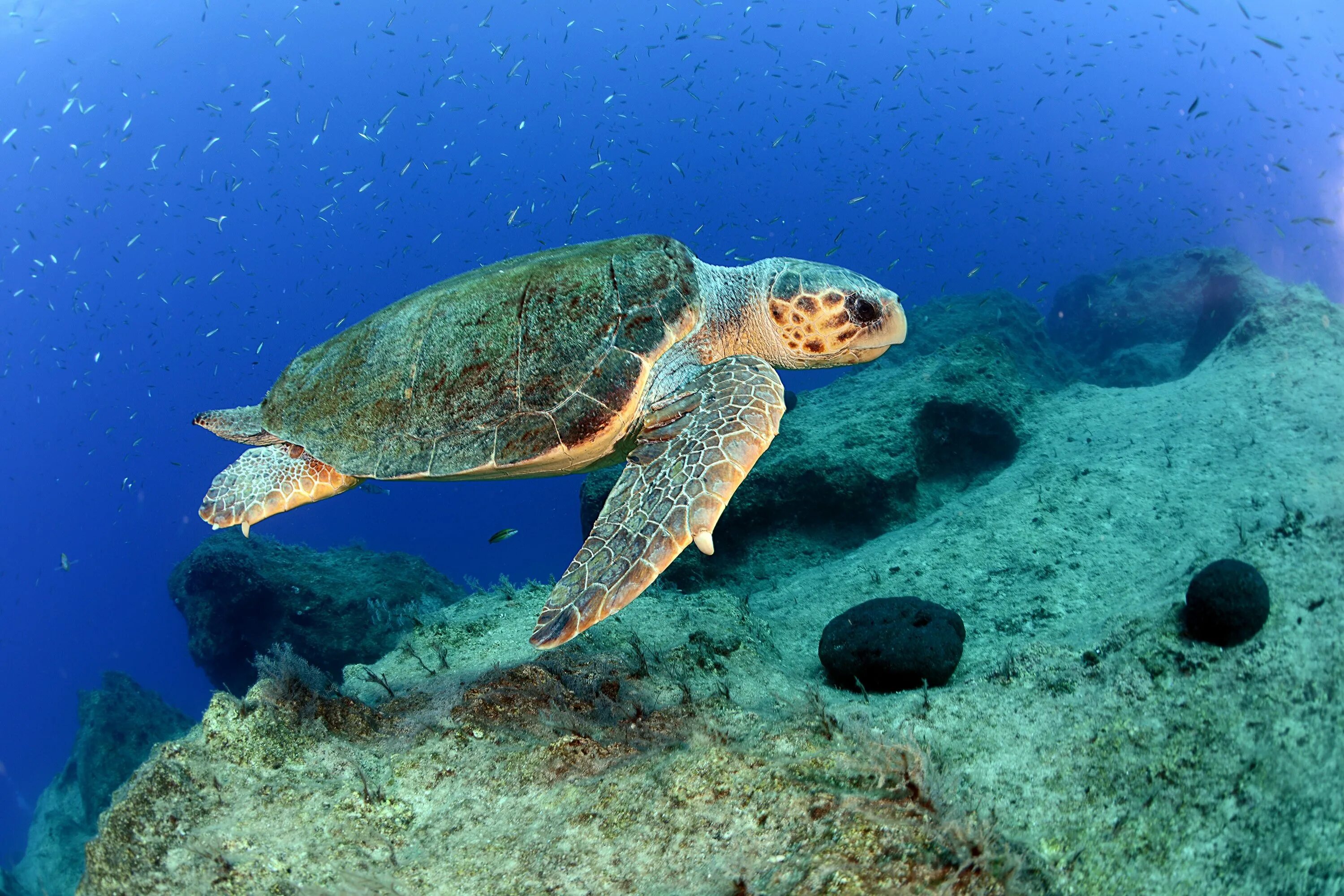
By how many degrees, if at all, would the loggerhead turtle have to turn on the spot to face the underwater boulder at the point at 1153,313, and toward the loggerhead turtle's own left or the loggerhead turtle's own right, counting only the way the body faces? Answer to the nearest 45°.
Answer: approximately 45° to the loggerhead turtle's own left

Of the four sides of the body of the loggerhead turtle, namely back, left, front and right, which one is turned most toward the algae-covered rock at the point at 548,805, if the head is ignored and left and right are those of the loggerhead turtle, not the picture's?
right

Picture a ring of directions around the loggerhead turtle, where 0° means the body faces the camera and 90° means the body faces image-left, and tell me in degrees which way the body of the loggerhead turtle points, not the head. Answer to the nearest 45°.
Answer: approximately 270°

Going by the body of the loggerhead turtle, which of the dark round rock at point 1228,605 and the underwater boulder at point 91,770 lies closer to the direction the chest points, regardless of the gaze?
the dark round rock
